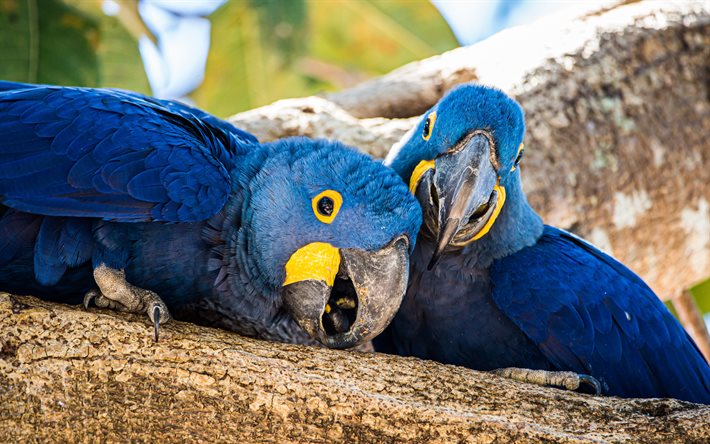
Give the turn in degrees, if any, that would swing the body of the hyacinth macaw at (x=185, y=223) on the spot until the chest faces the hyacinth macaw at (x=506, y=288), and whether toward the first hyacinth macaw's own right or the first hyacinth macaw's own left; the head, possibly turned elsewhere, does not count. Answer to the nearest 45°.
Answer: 0° — it already faces it

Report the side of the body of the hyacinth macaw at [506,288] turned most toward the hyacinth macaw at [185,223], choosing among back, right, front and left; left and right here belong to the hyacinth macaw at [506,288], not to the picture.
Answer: front

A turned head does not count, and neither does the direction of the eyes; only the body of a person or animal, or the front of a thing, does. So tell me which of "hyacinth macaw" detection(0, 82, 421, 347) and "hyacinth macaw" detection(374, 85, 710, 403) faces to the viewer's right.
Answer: "hyacinth macaw" detection(0, 82, 421, 347)

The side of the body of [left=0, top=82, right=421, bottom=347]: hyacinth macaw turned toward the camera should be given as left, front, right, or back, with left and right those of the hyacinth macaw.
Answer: right

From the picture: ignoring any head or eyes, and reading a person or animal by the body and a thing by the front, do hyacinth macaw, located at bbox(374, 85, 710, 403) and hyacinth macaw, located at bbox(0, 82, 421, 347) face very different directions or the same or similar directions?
very different directions

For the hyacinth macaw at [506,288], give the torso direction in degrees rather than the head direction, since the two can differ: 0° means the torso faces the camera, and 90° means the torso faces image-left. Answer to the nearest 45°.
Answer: approximately 45°

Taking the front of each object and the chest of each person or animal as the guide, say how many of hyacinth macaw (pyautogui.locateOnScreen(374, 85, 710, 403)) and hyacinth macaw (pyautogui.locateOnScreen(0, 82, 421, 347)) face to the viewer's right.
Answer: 1
